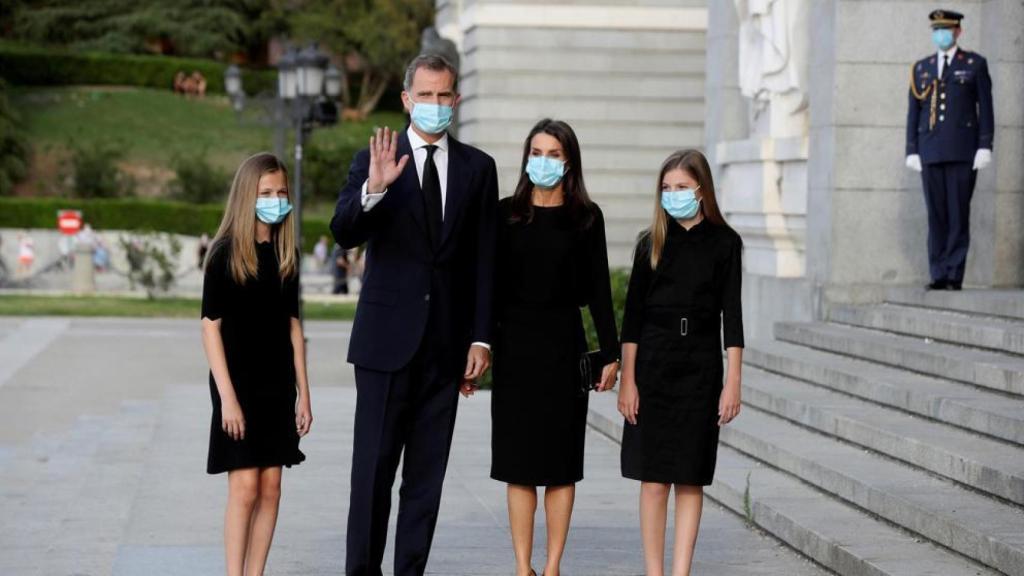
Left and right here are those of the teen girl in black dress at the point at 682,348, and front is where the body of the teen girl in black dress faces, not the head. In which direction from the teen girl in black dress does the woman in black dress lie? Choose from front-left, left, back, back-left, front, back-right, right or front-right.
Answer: right

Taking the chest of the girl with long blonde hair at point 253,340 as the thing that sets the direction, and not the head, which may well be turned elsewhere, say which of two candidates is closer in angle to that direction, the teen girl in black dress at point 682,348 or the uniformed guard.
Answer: the teen girl in black dress

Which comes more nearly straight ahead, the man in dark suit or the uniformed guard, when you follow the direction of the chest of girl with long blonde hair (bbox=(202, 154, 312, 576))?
the man in dark suit

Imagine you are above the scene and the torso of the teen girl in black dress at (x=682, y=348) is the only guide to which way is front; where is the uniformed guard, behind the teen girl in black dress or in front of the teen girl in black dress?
behind

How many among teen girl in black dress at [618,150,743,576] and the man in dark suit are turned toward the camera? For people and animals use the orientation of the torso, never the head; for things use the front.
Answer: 2

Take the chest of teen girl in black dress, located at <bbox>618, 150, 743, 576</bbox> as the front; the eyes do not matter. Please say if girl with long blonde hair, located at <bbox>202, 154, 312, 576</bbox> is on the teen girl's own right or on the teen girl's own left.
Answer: on the teen girl's own right

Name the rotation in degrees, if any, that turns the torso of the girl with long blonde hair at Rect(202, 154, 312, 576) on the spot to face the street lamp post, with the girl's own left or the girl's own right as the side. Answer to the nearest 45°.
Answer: approximately 135° to the girl's own left

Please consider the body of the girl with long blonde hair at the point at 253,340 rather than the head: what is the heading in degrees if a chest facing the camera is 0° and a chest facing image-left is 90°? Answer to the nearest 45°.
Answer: approximately 315°

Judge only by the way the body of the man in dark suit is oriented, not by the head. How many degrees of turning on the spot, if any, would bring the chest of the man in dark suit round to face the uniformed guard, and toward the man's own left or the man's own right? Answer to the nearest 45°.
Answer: approximately 135° to the man's own left

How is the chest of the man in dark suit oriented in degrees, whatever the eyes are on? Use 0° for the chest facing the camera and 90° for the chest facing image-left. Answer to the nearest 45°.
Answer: approximately 0°
